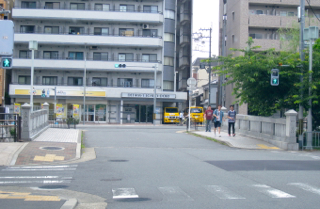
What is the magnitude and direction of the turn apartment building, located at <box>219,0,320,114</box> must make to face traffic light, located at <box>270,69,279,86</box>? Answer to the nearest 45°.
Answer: approximately 45° to its right

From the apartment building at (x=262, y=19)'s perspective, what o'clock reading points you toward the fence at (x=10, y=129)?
The fence is roughly at 2 o'clock from the apartment building.

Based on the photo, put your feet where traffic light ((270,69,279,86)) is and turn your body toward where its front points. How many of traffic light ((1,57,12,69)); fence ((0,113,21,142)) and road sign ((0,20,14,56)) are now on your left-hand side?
0

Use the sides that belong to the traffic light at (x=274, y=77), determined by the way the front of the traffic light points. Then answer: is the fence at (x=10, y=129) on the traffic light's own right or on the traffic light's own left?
on the traffic light's own right

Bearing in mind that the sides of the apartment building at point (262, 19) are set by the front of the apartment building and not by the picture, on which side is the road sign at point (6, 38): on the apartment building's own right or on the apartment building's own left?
on the apartment building's own right

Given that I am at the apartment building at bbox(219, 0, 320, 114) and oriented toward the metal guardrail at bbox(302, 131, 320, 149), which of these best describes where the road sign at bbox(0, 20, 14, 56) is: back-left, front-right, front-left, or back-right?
front-right

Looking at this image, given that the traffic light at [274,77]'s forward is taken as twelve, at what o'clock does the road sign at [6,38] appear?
The road sign is roughly at 2 o'clock from the traffic light.

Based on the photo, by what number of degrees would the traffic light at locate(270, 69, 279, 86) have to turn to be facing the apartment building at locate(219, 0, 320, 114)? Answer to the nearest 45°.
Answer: approximately 180°

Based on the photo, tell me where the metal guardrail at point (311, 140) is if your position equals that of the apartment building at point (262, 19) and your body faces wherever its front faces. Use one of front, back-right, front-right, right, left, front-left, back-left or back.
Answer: front-right

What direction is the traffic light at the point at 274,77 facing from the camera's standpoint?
toward the camera

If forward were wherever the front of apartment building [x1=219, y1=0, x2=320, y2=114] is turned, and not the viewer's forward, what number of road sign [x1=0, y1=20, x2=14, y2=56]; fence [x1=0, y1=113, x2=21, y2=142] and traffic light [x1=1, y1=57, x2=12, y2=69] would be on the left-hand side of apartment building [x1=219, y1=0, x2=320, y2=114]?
0
